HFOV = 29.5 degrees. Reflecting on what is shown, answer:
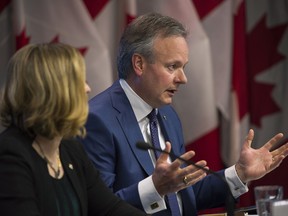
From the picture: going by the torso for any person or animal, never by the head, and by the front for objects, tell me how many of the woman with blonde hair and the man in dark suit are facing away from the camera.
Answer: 0

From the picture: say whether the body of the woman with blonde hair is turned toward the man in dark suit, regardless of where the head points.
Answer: no

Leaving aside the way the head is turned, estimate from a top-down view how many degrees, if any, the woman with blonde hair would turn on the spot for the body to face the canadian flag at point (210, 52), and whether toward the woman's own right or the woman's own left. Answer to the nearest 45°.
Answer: approximately 90° to the woman's own left

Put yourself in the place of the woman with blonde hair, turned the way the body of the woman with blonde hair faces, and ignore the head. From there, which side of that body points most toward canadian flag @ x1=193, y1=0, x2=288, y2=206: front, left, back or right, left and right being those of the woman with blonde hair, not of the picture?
left

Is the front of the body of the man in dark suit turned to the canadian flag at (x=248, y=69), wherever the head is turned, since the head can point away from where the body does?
no

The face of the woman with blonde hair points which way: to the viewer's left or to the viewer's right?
to the viewer's right

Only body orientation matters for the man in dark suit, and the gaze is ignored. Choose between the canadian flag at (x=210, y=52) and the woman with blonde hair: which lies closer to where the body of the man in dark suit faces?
the woman with blonde hair

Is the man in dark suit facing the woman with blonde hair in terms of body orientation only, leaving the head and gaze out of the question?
no

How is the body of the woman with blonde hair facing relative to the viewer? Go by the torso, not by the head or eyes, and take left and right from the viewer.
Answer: facing the viewer and to the right of the viewer

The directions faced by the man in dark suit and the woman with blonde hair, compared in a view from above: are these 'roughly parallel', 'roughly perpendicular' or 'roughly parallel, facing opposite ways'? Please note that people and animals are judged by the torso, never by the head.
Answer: roughly parallel
